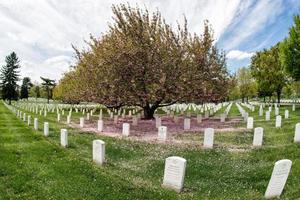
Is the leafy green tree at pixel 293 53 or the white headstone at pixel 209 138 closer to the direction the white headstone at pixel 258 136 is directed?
the white headstone

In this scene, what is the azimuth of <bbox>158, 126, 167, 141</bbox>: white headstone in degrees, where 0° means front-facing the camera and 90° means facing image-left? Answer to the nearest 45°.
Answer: approximately 0°

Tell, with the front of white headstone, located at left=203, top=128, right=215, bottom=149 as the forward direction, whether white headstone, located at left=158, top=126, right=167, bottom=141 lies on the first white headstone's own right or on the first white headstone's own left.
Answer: on the first white headstone's own right

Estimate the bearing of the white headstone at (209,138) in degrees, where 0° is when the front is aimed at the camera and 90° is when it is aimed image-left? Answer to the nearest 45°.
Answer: approximately 0°

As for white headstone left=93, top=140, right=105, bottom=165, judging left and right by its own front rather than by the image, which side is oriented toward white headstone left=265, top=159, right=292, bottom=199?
left

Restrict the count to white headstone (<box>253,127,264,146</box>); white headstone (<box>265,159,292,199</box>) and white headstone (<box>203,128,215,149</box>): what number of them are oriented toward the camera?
3

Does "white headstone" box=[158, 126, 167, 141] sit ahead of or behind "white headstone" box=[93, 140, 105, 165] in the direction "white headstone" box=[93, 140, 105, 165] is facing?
behind

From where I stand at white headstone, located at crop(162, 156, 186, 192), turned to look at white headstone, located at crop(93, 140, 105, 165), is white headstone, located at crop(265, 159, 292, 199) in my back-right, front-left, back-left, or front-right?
back-right

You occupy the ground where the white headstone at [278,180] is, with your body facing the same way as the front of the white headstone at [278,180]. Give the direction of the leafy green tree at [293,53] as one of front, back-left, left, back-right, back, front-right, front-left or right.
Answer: back

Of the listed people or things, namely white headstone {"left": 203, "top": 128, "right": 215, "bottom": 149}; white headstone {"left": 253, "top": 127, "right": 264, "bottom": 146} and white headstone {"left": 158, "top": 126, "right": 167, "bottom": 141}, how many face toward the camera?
3
